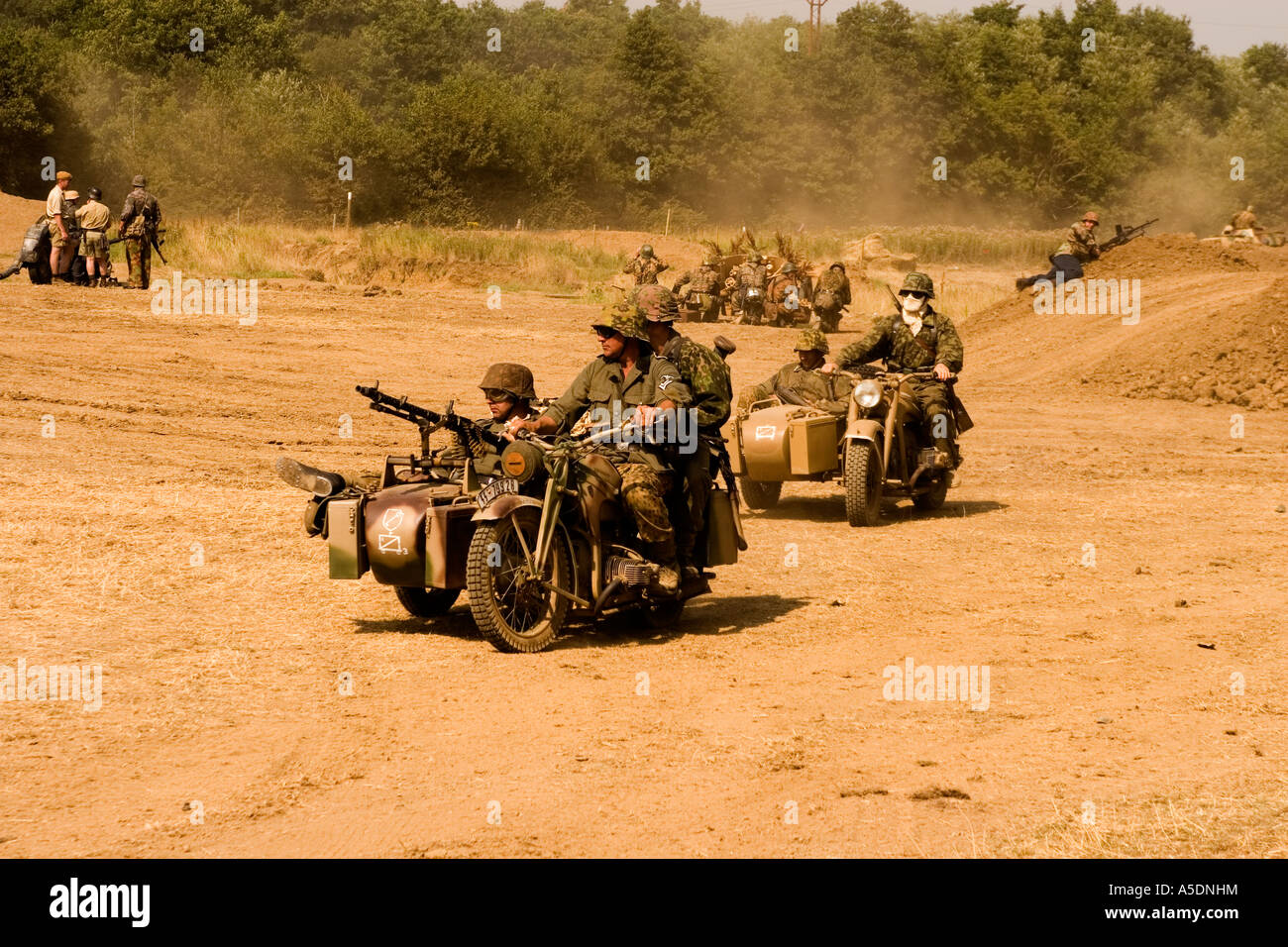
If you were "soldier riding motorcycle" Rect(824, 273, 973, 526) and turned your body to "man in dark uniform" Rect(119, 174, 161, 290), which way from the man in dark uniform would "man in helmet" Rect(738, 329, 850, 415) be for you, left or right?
left

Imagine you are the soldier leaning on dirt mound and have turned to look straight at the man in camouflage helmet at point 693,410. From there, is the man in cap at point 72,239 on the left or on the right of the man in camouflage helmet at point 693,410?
right

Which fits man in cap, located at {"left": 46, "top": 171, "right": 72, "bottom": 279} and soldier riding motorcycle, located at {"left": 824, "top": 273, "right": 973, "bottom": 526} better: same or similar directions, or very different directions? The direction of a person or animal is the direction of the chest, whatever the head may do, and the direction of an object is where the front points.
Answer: very different directions

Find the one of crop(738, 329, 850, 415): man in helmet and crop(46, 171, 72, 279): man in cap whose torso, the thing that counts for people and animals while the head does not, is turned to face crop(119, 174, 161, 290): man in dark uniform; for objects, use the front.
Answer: crop(46, 171, 72, 279): man in cap

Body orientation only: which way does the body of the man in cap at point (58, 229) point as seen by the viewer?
to the viewer's right

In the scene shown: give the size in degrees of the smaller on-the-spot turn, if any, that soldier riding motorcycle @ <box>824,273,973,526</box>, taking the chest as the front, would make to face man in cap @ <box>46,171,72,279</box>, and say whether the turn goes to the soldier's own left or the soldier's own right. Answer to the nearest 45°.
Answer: approximately 90° to the soldier's own right

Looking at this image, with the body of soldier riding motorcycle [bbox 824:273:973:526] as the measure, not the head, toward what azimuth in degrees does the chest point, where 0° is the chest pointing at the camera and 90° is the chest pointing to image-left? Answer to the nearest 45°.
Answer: approximately 45°
